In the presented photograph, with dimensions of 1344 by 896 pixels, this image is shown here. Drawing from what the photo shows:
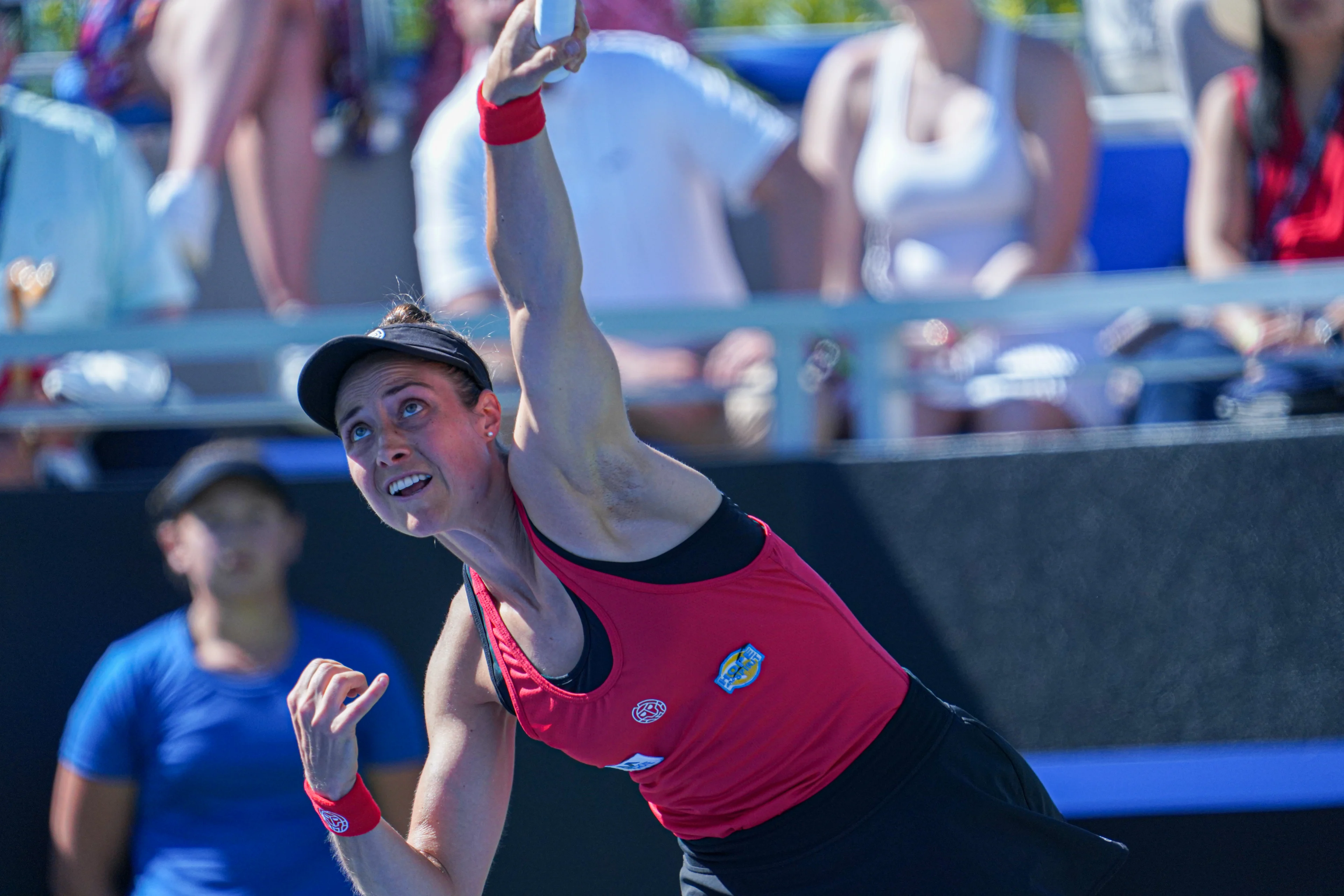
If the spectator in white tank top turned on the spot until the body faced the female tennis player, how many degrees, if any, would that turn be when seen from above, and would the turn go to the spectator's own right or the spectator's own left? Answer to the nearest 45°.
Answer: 0° — they already face them

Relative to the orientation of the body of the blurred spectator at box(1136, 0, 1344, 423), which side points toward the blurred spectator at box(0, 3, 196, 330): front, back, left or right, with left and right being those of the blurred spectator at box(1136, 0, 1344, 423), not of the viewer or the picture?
right

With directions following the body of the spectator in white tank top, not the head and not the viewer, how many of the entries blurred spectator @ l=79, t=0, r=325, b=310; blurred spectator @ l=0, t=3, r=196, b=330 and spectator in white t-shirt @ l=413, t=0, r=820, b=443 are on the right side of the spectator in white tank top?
3

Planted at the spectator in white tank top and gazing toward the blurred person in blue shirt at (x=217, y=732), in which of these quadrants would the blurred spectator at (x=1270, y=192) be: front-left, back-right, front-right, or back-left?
back-left

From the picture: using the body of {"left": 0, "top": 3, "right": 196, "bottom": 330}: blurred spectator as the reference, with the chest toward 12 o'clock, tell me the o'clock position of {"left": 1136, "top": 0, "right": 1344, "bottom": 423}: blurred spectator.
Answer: {"left": 1136, "top": 0, "right": 1344, "bottom": 423}: blurred spectator is roughly at 10 o'clock from {"left": 0, "top": 3, "right": 196, "bottom": 330}: blurred spectator.

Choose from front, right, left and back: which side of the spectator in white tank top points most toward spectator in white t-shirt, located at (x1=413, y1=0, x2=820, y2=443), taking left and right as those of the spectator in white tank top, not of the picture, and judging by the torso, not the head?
right

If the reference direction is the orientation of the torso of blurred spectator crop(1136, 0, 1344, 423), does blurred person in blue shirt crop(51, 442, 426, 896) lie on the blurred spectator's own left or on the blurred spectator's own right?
on the blurred spectator's own right

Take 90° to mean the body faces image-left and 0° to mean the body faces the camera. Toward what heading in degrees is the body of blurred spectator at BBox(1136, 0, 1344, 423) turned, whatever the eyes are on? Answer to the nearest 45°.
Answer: approximately 0°
